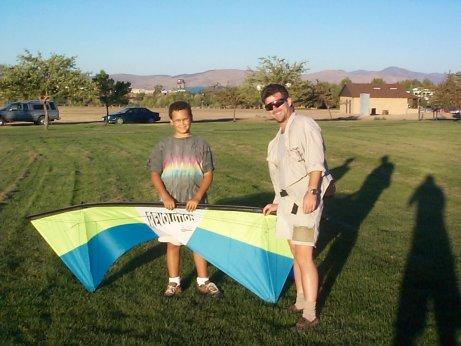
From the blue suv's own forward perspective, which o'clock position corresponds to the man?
The man is roughly at 9 o'clock from the blue suv.

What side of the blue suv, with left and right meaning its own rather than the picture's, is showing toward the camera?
left

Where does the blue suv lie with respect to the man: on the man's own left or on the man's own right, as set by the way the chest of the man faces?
on the man's own right

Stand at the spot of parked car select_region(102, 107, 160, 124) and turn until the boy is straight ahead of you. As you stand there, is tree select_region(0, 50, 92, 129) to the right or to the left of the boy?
right

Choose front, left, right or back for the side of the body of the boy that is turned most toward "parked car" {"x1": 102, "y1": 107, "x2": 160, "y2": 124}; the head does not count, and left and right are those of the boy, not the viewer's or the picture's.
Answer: back

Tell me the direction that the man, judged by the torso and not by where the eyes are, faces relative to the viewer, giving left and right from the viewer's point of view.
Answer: facing the viewer and to the left of the viewer

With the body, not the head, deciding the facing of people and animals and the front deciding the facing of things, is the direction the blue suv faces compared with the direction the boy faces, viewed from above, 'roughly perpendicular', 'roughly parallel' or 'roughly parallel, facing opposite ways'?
roughly perpendicular

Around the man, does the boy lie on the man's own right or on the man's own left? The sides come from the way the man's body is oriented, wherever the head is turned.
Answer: on the man's own right

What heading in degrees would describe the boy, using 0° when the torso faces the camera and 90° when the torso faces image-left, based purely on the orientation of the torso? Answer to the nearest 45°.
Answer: approximately 0°

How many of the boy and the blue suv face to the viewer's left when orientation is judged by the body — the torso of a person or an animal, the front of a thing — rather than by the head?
1

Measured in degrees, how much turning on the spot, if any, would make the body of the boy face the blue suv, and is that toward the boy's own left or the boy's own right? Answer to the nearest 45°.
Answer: approximately 180°

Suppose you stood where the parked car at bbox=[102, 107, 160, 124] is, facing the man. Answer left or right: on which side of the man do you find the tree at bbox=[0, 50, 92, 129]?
right
